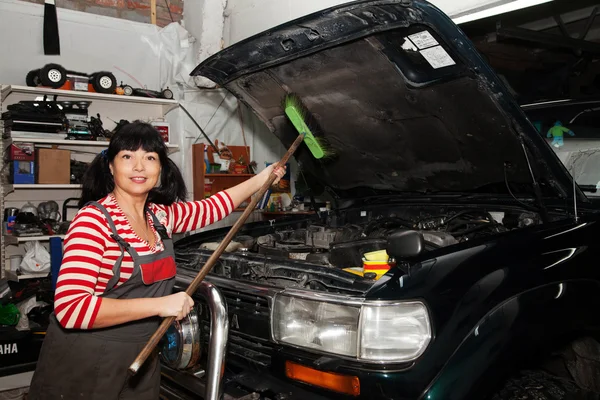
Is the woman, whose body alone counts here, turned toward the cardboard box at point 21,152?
no

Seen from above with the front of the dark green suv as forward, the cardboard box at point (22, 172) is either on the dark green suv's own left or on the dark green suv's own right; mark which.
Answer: on the dark green suv's own right

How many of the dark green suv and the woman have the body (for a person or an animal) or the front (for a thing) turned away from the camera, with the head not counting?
0

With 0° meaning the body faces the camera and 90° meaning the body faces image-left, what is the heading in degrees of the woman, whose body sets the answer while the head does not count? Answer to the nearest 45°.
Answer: approximately 315°

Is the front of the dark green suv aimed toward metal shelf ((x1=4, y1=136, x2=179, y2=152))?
no

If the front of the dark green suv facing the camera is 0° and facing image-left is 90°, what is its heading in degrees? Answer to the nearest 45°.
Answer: approximately 45°

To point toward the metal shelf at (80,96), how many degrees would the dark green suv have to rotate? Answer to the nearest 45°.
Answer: approximately 90° to its right

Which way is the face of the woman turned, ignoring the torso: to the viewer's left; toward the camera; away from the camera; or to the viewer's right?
toward the camera

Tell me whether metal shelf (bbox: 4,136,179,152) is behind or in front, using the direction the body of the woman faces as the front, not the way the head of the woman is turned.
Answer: behind

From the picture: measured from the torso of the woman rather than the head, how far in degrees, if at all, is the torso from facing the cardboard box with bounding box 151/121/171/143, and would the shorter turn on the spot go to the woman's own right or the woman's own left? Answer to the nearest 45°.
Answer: approximately 135° to the woman's own left

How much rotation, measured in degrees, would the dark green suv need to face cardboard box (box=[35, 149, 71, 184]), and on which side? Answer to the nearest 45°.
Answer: approximately 90° to its right
